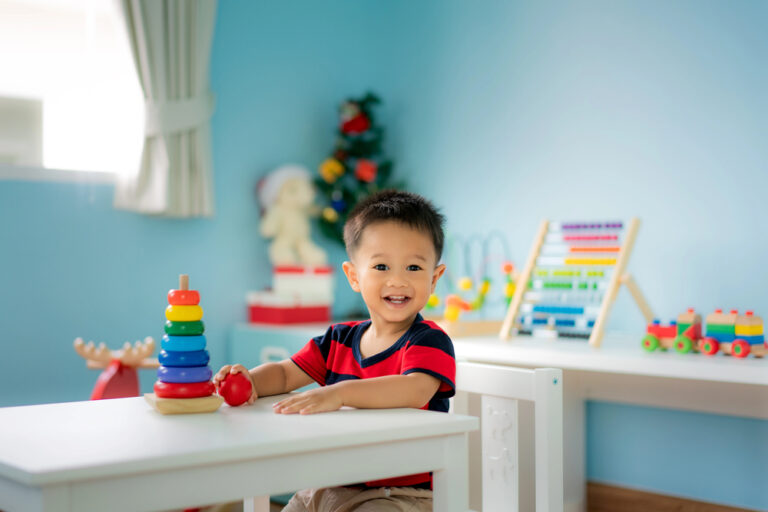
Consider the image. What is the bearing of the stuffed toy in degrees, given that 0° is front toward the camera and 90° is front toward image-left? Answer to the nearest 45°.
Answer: approximately 315°

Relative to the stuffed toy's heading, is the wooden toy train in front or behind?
in front

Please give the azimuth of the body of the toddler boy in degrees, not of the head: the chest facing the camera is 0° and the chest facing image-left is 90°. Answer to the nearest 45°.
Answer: approximately 45°

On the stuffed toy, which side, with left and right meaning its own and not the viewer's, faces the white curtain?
right

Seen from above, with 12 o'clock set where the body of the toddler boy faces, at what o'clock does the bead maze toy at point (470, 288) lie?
The bead maze toy is roughly at 5 o'clock from the toddler boy.

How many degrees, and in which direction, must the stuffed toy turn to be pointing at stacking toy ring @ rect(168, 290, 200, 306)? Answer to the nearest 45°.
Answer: approximately 45° to its right

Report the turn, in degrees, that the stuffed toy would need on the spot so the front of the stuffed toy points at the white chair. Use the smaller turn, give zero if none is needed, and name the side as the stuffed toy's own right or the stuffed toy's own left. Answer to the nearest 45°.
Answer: approximately 45° to the stuffed toy's own right

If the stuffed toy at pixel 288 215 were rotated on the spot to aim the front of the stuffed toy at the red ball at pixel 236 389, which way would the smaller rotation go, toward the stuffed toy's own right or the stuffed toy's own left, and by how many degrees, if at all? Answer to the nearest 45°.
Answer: approximately 45° to the stuffed toy's own right
